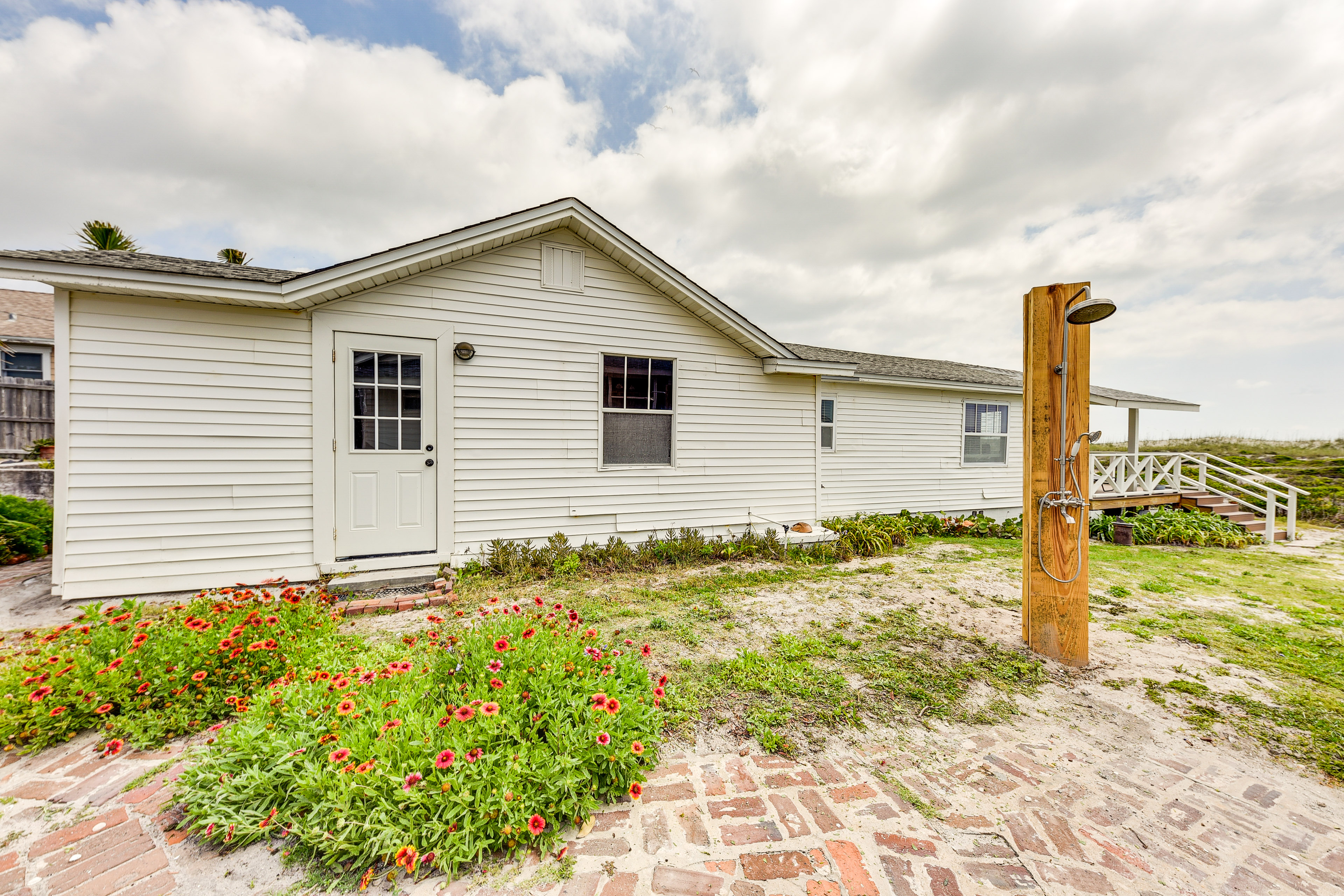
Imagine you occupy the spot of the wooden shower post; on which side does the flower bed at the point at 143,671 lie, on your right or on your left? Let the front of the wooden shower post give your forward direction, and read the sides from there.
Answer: on your right

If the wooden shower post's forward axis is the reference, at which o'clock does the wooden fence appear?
The wooden fence is roughly at 4 o'clock from the wooden shower post.

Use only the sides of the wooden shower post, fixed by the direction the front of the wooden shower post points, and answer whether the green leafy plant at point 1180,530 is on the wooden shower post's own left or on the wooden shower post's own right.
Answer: on the wooden shower post's own left

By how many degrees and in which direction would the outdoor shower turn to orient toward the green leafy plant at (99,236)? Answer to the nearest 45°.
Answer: approximately 135° to its right

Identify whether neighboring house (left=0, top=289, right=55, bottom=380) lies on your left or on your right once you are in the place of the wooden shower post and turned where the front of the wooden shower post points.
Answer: on your right

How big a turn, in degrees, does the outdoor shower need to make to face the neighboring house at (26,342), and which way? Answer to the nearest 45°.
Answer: approximately 135° to its right

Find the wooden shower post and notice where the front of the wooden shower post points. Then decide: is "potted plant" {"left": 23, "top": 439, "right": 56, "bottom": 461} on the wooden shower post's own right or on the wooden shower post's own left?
on the wooden shower post's own right

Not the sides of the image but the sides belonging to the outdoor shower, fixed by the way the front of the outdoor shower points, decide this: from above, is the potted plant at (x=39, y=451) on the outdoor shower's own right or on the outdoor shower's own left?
on the outdoor shower's own right

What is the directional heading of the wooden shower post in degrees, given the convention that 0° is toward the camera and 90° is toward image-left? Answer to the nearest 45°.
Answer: approximately 315°

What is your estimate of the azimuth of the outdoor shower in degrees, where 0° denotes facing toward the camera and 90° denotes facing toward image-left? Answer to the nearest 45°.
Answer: approximately 315°

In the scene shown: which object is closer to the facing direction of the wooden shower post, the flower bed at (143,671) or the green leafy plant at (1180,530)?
the flower bed

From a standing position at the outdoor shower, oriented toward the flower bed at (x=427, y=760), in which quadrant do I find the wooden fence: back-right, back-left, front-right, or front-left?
front-right
